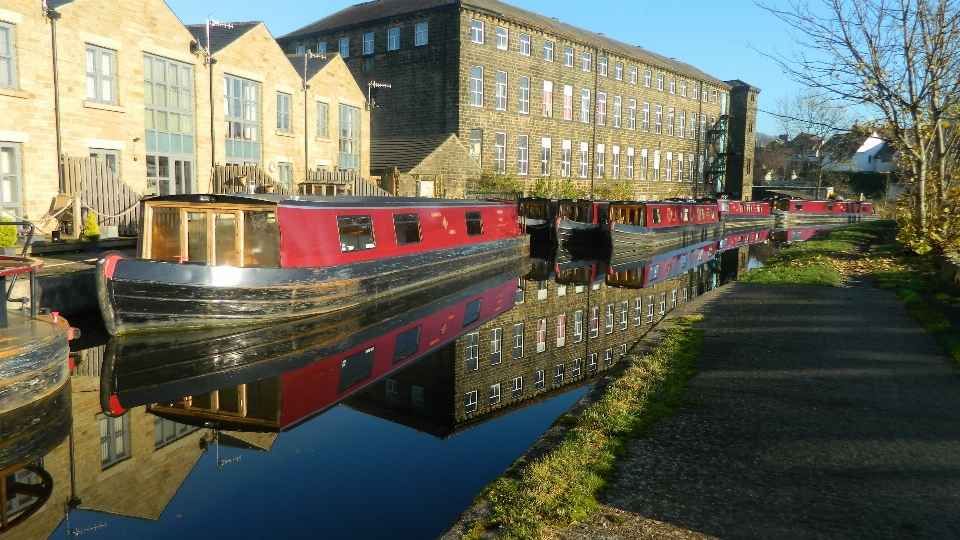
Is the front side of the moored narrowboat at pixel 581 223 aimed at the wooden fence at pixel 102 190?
yes

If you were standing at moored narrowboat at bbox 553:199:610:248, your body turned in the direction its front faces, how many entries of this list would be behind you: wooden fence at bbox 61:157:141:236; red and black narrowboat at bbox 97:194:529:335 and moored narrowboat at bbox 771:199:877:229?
1

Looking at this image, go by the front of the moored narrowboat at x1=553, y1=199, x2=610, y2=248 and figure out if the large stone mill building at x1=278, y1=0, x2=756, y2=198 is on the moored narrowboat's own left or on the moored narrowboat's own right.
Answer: on the moored narrowboat's own right

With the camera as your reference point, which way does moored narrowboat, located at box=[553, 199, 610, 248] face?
facing the viewer and to the left of the viewer

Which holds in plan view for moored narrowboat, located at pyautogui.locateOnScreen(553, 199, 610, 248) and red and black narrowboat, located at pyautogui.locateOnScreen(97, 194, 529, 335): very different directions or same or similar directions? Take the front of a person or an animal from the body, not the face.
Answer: same or similar directions

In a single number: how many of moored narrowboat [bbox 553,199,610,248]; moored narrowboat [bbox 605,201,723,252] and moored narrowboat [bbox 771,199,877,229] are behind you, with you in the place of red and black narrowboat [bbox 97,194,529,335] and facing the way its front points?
3

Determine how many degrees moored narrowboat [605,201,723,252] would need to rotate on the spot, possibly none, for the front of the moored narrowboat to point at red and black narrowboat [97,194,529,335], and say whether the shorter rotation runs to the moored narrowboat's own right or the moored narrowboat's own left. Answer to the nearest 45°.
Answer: approximately 45° to the moored narrowboat's own left

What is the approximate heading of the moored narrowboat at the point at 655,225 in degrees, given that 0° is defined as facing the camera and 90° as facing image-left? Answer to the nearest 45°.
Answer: approximately 45°

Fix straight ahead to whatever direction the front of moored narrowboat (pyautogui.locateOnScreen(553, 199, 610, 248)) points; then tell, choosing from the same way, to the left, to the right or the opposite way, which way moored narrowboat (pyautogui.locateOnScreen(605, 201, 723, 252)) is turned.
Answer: the same way

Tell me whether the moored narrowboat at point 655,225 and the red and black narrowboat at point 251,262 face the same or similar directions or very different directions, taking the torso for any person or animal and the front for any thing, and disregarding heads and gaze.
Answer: same or similar directions

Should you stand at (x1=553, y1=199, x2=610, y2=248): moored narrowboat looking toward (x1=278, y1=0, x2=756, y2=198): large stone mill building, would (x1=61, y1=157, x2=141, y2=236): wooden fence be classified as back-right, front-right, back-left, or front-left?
back-left

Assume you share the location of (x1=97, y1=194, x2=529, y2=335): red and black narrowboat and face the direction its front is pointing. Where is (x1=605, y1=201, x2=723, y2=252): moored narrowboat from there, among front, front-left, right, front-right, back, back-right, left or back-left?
back

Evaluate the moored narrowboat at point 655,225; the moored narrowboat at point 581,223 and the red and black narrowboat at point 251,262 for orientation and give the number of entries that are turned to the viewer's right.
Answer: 0

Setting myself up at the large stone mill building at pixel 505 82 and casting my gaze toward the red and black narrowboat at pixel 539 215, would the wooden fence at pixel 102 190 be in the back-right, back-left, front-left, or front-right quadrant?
front-right

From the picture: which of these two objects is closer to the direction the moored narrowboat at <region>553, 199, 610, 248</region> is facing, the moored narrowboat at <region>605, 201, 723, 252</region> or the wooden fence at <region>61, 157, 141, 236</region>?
the wooden fence

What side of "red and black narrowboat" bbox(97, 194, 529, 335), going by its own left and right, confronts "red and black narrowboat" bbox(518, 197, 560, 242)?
back

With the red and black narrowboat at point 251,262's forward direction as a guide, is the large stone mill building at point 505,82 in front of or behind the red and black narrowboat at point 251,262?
behind

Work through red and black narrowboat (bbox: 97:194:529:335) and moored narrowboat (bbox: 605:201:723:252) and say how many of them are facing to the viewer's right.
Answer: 0

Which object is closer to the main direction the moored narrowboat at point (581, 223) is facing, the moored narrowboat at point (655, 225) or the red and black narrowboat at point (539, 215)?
the red and black narrowboat
